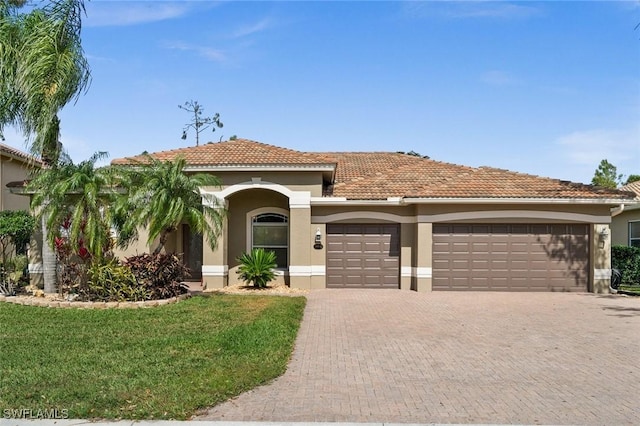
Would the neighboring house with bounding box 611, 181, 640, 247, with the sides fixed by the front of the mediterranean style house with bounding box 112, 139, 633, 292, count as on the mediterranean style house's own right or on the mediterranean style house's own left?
on the mediterranean style house's own left

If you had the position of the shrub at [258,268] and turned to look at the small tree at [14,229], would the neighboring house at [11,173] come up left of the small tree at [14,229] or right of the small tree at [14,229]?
right

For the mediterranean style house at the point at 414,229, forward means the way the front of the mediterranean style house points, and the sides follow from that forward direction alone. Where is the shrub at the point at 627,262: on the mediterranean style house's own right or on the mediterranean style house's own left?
on the mediterranean style house's own left

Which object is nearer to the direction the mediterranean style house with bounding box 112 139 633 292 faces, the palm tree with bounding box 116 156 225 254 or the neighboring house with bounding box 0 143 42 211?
the palm tree

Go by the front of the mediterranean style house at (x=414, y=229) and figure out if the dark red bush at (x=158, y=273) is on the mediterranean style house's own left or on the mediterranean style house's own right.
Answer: on the mediterranean style house's own right

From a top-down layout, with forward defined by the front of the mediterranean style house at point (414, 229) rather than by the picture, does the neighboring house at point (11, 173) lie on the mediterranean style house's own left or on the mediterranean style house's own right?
on the mediterranean style house's own right

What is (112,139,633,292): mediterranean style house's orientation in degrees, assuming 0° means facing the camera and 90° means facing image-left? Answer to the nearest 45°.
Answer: approximately 0°

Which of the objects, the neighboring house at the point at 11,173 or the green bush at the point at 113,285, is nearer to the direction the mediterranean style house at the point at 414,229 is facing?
the green bush

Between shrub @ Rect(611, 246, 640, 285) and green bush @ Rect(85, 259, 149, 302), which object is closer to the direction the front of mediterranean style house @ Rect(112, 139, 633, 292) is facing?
the green bush

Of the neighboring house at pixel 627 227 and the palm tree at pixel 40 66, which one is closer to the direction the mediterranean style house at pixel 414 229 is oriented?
the palm tree

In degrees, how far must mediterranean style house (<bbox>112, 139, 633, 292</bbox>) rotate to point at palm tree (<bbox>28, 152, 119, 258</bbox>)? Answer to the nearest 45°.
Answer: approximately 45° to its right
